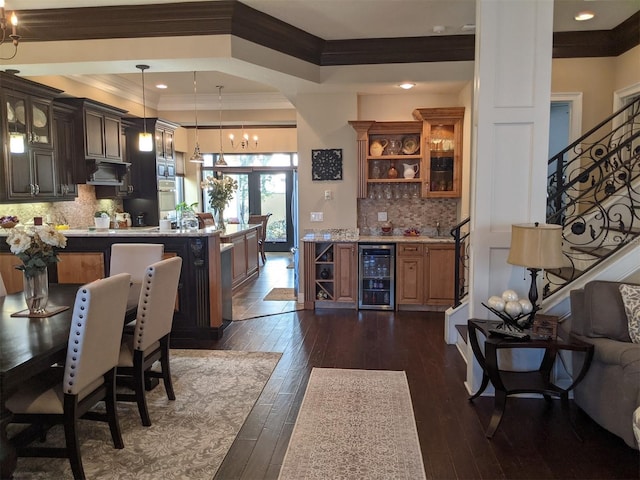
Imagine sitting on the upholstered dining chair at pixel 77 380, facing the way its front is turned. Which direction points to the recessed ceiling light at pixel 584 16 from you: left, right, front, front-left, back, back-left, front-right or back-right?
back-right

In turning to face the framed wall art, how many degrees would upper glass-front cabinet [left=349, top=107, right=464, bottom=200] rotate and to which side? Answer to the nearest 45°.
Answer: approximately 90° to its right

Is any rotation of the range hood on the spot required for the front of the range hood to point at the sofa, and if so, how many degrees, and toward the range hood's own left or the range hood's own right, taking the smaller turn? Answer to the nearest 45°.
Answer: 0° — it already faces it

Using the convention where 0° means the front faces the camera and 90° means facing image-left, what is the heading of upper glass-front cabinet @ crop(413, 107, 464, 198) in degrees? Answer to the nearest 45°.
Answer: approximately 0°

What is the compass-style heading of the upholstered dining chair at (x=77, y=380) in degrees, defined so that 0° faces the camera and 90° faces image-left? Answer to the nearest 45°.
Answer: approximately 135°

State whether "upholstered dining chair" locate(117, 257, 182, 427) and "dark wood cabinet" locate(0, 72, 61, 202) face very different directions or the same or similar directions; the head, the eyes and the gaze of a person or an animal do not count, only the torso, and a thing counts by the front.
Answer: very different directions

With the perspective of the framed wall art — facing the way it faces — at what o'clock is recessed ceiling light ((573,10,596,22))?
The recessed ceiling light is roughly at 10 o'clock from the framed wall art.

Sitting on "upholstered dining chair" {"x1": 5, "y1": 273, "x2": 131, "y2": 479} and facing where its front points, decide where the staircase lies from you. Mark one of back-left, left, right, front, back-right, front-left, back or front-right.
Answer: back-right

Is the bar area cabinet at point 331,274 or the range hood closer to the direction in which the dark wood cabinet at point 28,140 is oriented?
the bar area cabinet

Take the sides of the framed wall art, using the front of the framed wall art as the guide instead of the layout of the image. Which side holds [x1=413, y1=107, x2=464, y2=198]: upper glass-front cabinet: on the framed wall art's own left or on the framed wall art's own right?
on the framed wall art's own left

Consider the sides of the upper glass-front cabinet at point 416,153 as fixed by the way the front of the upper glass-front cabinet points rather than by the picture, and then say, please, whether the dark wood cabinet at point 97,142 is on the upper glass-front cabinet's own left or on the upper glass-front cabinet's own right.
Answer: on the upper glass-front cabinet's own right

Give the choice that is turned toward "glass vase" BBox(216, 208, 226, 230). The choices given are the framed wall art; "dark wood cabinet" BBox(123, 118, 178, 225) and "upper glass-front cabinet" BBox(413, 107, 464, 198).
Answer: the dark wood cabinet

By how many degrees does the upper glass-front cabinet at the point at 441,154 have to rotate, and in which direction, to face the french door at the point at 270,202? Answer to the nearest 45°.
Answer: approximately 135° to its right
